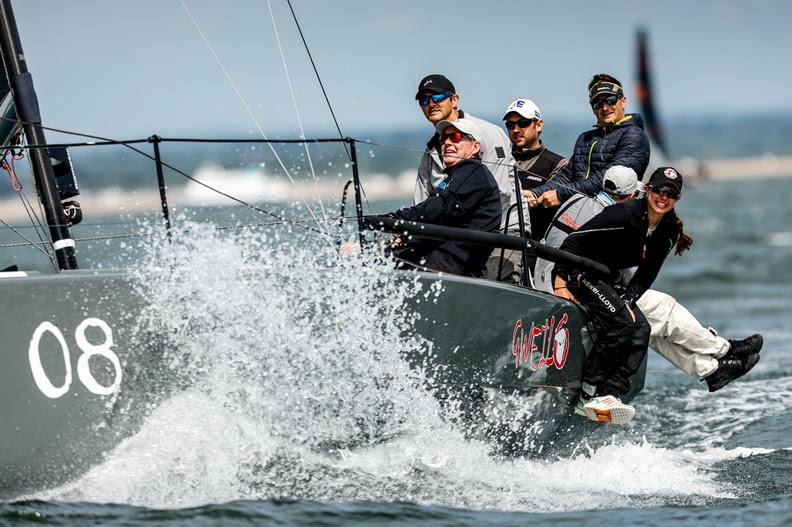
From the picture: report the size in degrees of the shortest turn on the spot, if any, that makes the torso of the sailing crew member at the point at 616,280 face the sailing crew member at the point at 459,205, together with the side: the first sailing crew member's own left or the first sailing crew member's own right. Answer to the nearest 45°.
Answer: approximately 90° to the first sailing crew member's own right

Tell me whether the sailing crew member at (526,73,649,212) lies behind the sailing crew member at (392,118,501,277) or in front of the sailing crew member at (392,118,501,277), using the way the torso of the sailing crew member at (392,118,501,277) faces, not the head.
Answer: behind

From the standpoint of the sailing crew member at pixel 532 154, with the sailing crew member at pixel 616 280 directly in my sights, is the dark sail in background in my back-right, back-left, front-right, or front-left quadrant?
back-left

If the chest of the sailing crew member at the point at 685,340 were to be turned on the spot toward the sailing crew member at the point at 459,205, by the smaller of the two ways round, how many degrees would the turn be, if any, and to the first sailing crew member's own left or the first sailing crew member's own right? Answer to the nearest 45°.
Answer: approximately 135° to the first sailing crew member's own right

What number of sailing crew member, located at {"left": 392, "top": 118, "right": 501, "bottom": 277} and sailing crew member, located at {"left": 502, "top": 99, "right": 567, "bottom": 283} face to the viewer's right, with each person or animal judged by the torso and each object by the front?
0

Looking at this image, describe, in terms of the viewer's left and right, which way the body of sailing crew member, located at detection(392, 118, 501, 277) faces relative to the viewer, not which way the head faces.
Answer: facing the viewer and to the left of the viewer
